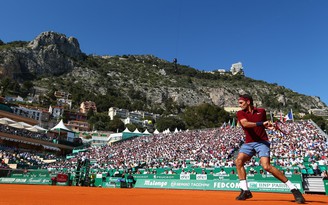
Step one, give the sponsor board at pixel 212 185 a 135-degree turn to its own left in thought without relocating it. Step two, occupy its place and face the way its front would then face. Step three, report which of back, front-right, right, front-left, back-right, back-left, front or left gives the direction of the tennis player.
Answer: back-right

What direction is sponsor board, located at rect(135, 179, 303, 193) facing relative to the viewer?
toward the camera
